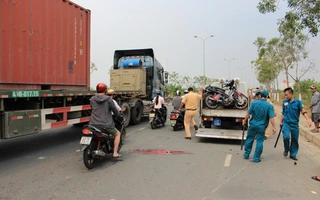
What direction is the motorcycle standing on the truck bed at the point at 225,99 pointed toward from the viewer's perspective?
to the viewer's right

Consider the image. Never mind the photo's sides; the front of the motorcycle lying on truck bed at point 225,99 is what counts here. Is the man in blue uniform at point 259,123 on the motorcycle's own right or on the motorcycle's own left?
on the motorcycle's own right

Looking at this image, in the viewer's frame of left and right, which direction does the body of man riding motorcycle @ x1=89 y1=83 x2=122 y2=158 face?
facing away from the viewer and to the right of the viewer

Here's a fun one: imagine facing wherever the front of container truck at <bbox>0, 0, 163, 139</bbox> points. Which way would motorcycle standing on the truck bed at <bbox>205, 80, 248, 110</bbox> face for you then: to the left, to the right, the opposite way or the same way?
to the right

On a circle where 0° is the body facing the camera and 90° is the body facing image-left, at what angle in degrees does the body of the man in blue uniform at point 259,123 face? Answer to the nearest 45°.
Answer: approximately 180°

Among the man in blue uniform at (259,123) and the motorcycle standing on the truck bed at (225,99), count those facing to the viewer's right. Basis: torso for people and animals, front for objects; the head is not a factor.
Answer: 1
